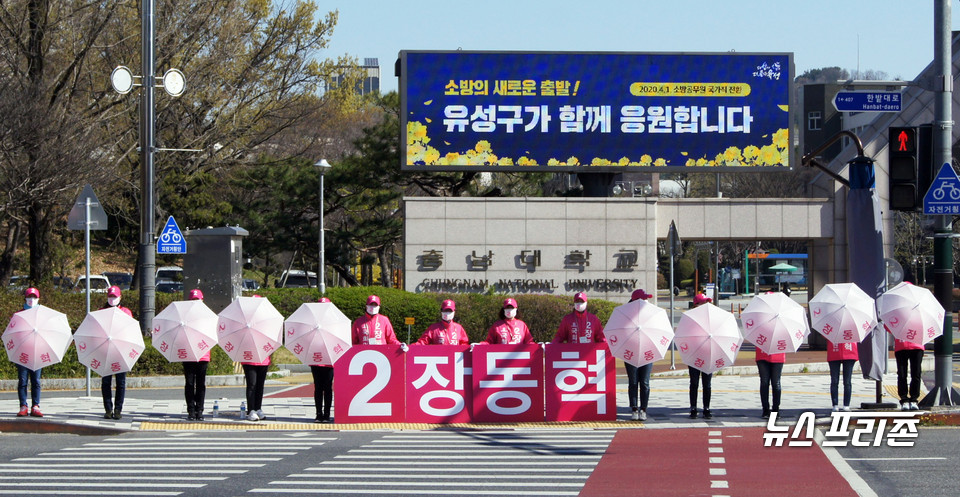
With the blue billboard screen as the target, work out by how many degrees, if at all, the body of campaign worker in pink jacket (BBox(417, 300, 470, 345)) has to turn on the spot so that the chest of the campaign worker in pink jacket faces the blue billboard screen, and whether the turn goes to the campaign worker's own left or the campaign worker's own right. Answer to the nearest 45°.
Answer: approximately 180°

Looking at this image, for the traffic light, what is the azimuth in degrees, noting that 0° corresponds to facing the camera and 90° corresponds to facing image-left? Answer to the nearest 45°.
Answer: approximately 0°

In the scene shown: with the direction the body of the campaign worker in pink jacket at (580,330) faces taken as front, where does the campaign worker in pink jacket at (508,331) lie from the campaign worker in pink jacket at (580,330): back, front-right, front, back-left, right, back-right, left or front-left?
right

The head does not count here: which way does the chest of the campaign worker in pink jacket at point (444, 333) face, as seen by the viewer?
toward the camera

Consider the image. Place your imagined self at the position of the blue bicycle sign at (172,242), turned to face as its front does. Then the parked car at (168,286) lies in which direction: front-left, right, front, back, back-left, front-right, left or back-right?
back

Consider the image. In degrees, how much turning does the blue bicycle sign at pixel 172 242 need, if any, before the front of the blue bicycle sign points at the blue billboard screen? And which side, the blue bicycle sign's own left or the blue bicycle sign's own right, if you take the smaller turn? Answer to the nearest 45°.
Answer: approximately 135° to the blue bicycle sign's own left

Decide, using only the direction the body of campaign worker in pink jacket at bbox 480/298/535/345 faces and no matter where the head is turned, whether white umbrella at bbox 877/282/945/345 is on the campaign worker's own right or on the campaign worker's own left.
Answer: on the campaign worker's own left

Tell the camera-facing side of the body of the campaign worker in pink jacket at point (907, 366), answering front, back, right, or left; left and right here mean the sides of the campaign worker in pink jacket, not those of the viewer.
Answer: front
